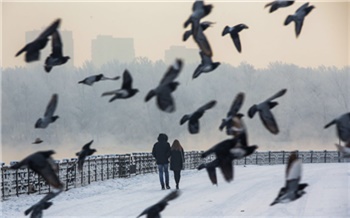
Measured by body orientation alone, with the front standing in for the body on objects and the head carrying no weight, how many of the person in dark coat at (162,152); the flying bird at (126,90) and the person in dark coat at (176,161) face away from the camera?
2

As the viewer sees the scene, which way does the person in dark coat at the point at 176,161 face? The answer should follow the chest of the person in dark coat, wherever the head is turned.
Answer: away from the camera

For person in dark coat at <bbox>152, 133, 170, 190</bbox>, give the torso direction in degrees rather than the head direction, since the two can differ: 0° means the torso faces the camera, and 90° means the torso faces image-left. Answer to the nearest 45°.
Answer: approximately 180°

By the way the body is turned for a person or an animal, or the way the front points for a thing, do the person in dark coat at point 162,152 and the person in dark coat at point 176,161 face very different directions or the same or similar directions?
same or similar directions

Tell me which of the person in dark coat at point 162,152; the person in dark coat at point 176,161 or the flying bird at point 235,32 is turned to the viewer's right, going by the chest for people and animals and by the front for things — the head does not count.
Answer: the flying bird

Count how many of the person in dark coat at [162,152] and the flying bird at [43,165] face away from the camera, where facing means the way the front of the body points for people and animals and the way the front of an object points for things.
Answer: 1

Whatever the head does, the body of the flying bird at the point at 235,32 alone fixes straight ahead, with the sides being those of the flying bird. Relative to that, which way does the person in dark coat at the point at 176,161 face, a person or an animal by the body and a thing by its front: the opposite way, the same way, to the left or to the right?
to the left
